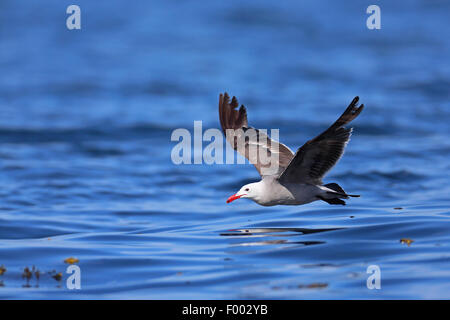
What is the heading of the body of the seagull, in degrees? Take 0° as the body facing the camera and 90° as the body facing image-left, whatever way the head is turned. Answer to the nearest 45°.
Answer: approximately 90°
